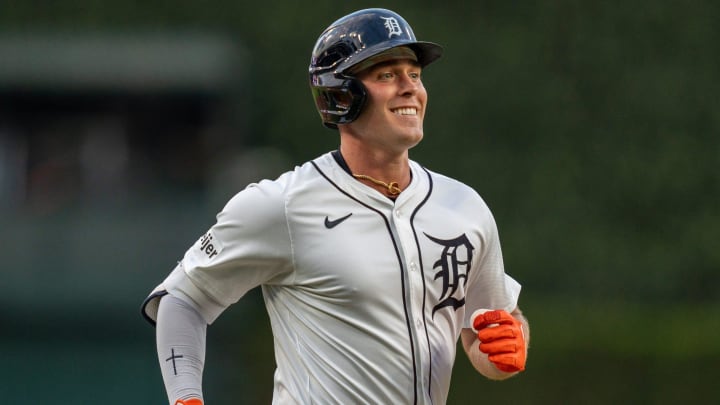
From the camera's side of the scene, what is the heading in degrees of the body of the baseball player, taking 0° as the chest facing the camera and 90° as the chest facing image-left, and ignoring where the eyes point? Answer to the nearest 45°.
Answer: approximately 315°

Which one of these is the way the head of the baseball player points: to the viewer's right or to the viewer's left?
to the viewer's right
